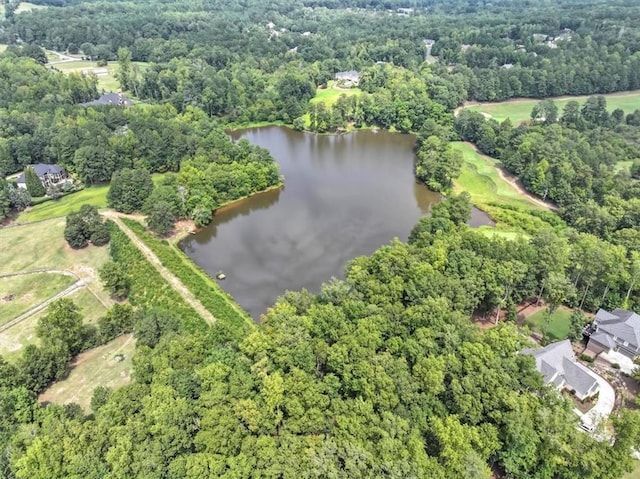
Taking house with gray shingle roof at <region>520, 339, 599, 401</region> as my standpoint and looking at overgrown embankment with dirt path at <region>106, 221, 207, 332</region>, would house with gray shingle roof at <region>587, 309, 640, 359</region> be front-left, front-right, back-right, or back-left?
back-right

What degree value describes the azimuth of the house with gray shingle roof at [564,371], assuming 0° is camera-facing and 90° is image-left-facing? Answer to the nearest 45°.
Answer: approximately 315°

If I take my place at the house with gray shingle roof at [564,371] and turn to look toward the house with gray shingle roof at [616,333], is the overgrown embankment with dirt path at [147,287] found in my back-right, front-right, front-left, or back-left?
back-left

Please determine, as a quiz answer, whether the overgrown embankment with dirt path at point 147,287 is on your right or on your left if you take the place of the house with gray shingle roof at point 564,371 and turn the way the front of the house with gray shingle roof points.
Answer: on your right

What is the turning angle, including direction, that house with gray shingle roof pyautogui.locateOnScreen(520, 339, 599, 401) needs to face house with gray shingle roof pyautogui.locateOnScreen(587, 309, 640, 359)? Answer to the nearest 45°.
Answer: approximately 135° to its left
